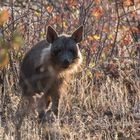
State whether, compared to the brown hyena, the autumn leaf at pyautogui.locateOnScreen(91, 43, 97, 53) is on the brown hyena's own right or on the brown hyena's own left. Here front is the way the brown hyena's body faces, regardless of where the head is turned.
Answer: on the brown hyena's own left

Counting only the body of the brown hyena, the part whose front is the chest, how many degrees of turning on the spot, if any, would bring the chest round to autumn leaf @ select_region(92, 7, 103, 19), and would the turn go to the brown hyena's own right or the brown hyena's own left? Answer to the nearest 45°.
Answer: approximately 90° to the brown hyena's own left

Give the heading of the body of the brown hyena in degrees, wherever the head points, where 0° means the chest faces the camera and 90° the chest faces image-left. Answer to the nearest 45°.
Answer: approximately 315°

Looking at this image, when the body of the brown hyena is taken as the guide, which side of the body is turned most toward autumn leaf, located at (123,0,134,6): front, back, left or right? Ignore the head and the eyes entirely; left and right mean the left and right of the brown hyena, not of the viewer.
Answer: left
